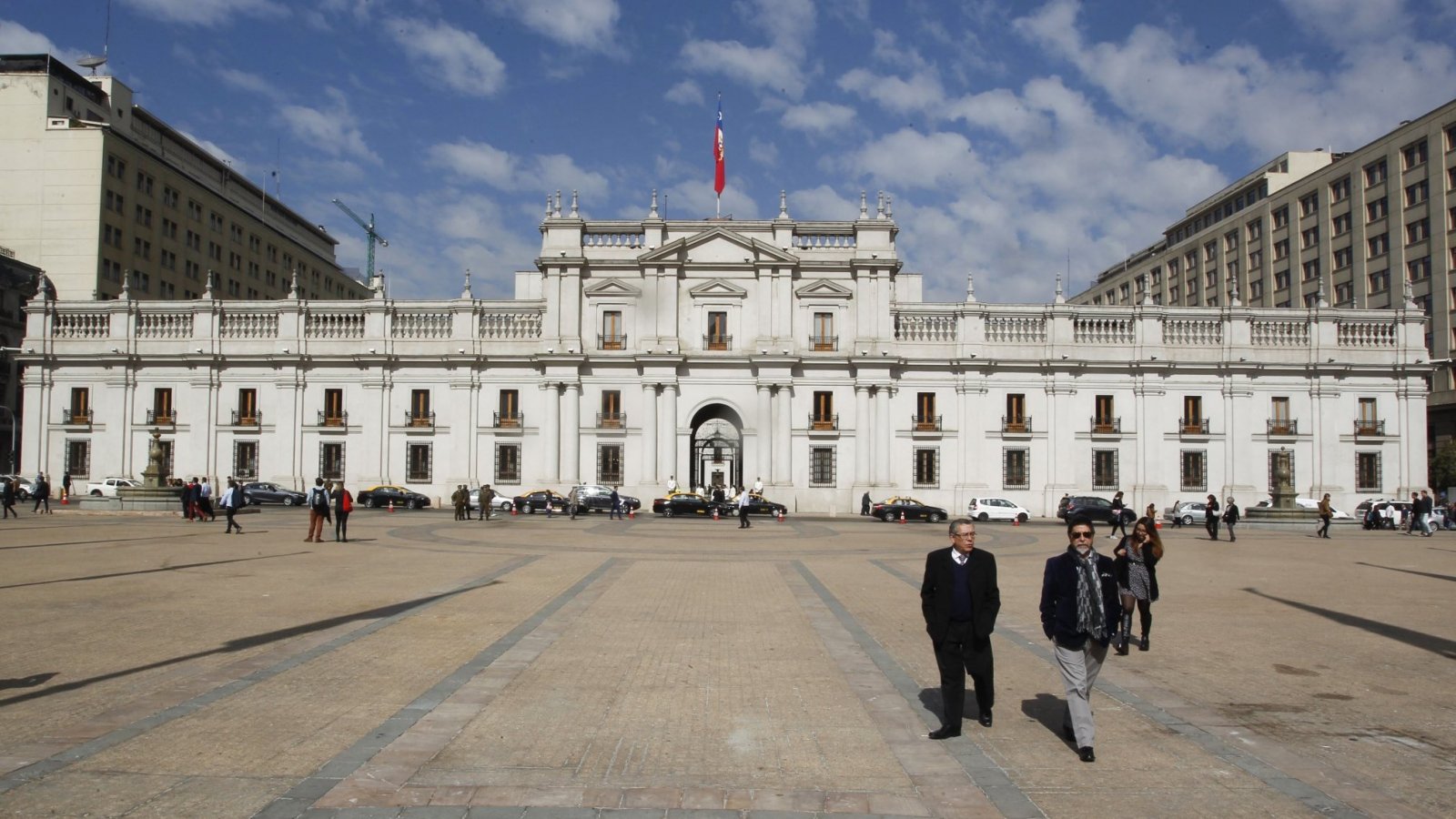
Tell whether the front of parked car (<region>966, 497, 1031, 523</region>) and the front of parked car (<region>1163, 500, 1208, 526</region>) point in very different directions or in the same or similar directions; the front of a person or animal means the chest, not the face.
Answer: same or similar directions

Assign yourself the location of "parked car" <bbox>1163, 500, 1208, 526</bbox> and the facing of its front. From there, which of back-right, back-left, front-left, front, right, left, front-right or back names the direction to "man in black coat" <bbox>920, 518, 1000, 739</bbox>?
right

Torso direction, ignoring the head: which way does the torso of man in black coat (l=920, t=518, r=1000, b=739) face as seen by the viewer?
toward the camera

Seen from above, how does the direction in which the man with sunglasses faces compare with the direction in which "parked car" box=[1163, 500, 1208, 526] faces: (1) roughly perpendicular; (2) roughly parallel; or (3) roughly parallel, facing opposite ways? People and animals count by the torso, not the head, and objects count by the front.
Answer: roughly perpendicular

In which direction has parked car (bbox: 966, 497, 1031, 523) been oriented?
to the viewer's right

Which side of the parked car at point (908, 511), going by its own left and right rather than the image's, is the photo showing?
right

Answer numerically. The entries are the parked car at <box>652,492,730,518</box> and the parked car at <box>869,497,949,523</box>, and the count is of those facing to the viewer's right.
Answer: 2

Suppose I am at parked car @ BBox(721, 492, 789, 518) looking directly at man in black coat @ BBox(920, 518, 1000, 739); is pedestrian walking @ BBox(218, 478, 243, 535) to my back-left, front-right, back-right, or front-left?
front-right
